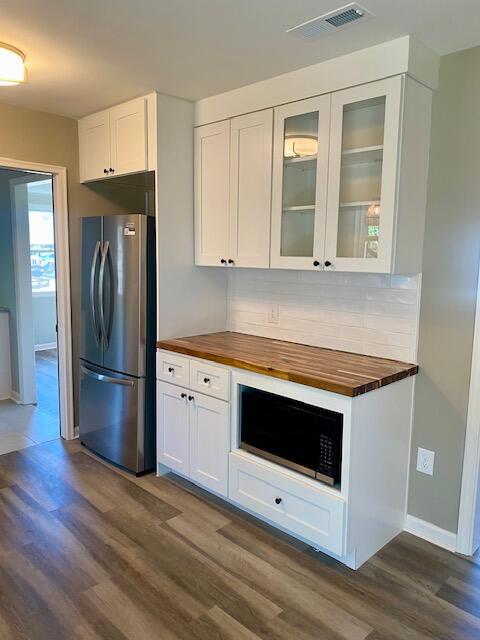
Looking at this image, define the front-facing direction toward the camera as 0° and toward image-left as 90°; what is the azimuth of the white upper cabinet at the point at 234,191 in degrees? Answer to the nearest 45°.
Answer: approximately 45°

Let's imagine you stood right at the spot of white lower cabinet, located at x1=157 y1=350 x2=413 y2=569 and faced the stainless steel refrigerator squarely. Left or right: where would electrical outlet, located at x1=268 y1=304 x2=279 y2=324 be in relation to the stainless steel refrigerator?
right

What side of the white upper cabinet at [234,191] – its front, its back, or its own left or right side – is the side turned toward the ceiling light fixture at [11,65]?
front

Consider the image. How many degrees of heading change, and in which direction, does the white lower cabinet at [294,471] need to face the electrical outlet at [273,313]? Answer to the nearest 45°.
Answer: approximately 135° to its right

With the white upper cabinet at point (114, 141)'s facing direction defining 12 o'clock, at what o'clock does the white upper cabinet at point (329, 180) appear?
the white upper cabinet at point (329, 180) is roughly at 9 o'clock from the white upper cabinet at point (114, 141).
